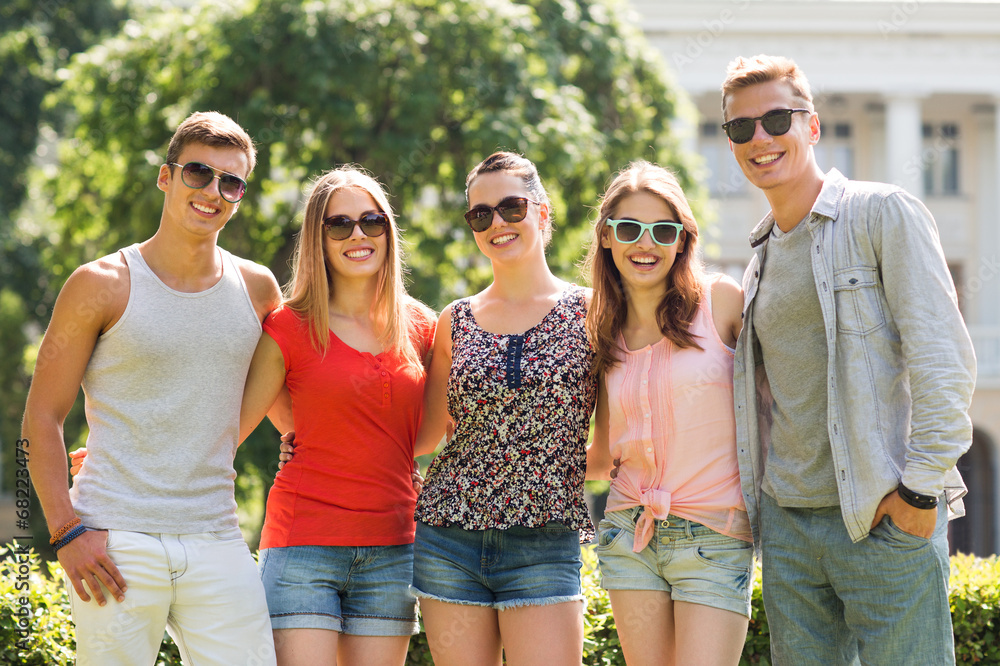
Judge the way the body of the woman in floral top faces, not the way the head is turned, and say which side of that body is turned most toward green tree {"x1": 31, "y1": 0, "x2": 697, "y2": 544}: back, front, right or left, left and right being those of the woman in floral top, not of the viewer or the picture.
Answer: back

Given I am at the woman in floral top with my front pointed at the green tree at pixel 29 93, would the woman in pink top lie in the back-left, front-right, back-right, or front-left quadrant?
back-right

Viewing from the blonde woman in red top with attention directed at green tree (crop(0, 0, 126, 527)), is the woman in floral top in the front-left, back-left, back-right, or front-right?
back-right

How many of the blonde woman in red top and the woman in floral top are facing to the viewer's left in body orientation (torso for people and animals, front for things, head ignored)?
0

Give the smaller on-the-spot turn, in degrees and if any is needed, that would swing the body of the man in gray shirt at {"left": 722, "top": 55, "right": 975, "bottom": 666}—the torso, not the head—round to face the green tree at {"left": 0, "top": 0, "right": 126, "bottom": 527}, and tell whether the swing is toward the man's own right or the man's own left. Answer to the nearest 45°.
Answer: approximately 90° to the man's own right

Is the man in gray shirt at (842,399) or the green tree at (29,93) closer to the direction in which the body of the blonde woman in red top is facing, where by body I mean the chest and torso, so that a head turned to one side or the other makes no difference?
the man in gray shirt

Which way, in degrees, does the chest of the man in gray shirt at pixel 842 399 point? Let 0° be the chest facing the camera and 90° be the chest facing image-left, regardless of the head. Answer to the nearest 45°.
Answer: approximately 45°

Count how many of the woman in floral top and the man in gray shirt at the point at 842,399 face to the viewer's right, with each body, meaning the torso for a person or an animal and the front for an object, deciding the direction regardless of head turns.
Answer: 0

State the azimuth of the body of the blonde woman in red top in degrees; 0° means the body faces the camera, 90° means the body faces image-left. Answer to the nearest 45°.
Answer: approximately 315°

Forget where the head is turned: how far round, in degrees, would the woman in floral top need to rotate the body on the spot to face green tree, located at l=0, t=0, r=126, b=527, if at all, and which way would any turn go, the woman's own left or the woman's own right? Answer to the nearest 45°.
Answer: approximately 135° to the woman's own right

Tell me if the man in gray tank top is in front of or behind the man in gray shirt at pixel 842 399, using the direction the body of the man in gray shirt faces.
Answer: in front
